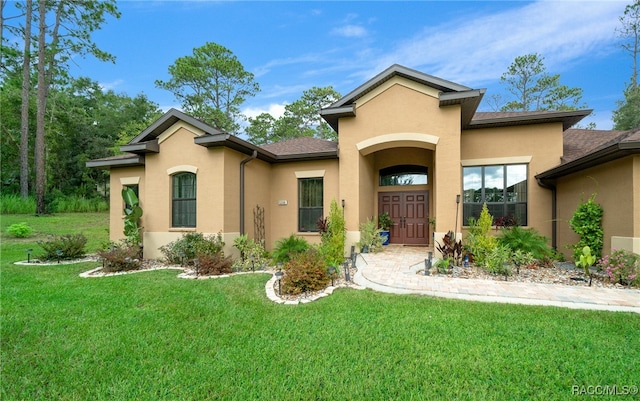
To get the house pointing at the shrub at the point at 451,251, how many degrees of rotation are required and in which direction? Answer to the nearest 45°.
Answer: approximately 45° to its left

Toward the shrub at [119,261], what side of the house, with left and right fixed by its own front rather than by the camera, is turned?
right

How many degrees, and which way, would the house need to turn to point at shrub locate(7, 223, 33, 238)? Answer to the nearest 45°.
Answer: approximately 90° to its right

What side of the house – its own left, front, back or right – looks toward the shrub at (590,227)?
left

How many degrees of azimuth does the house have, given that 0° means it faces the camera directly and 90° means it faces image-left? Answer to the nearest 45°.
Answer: approximately 0°

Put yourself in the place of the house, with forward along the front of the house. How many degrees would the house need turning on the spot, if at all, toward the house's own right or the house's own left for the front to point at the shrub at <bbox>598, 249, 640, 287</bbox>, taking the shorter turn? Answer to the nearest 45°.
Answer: approximately 45° to the house's own left

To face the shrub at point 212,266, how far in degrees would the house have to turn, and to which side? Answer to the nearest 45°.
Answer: approximately 45° to its right

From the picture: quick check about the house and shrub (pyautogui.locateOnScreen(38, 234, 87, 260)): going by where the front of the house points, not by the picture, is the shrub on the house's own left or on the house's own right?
on the house's own right

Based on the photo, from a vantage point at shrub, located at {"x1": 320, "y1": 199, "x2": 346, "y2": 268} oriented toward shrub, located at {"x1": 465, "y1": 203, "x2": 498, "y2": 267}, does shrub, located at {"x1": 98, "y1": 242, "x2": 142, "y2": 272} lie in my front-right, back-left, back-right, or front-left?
back-right
